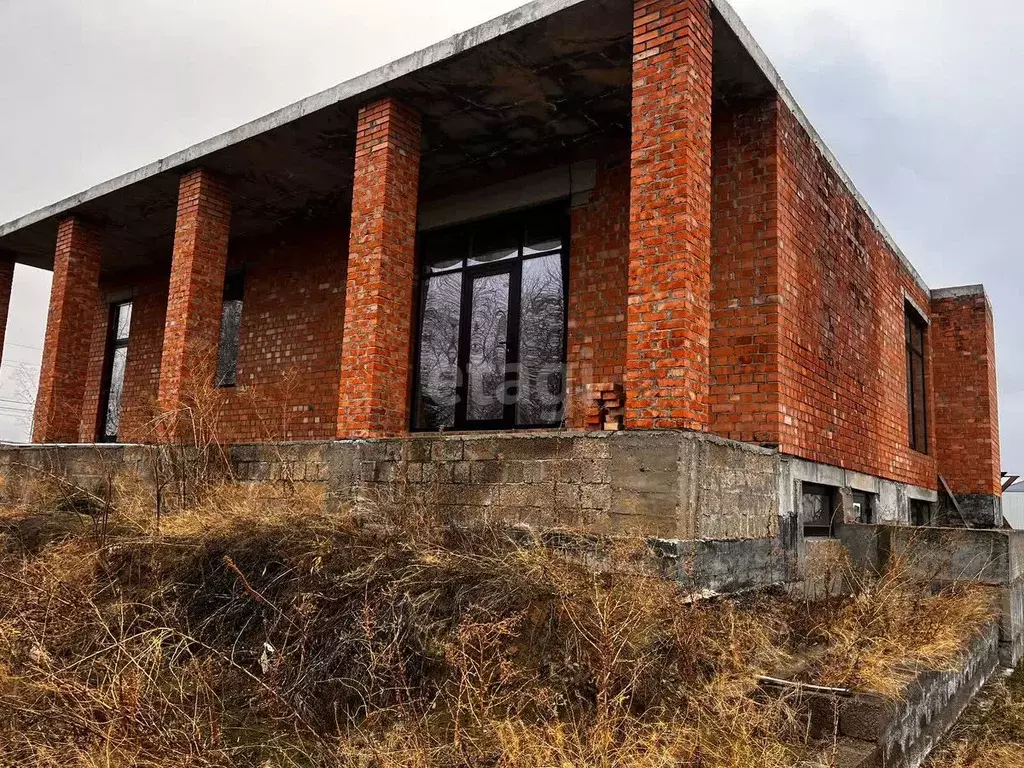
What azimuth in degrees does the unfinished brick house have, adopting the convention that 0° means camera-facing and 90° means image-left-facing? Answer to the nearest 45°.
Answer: approximately 45°
